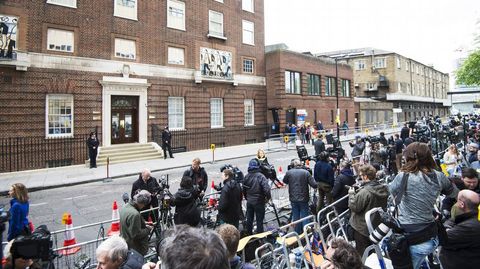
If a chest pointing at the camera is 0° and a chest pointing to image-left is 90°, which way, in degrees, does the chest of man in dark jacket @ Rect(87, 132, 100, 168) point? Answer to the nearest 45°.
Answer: approximately 0°

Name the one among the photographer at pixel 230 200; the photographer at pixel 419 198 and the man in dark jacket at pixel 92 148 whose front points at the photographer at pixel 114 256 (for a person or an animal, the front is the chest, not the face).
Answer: the man in dark jacket

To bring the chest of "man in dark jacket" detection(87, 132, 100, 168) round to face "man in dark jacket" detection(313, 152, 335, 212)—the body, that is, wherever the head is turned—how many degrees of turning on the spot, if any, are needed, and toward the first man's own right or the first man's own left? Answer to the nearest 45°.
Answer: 0° — they already face them

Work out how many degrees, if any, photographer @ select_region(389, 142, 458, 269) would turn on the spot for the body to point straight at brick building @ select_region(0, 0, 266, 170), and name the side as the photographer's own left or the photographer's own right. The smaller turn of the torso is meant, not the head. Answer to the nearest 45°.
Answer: approximately 45° to the photographer's own left

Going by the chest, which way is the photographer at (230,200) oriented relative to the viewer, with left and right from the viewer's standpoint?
facing away from the viewer and to the left of the viewer
